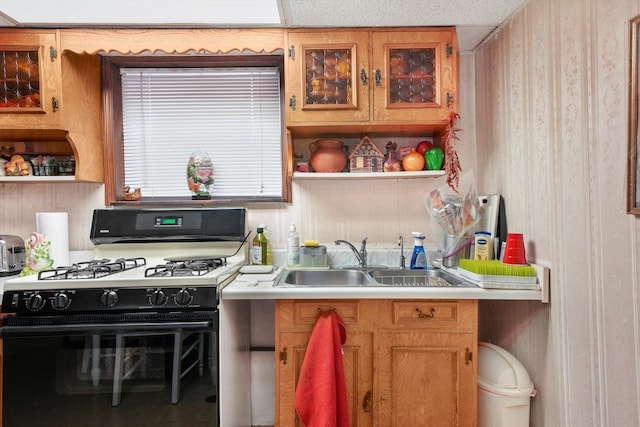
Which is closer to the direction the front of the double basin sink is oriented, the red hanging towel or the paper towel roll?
the red hanging towel

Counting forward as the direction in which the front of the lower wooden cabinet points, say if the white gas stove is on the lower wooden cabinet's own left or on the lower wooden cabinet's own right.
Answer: on the lower wooden cabinet's own right

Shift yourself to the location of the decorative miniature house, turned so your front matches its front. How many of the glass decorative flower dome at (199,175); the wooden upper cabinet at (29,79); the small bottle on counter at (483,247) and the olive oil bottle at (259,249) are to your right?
3

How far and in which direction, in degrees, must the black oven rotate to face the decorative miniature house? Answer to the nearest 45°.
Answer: approximately 90° to its left

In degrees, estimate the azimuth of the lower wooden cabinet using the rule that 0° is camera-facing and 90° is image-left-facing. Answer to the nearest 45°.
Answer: approximately 0°
